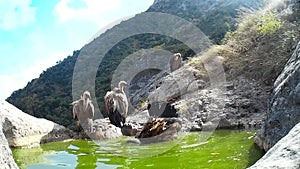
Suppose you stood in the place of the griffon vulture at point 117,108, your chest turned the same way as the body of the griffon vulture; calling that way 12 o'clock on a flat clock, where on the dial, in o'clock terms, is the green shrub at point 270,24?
The green shrub is roughly at 2 o'clock from the griffon vulture.
